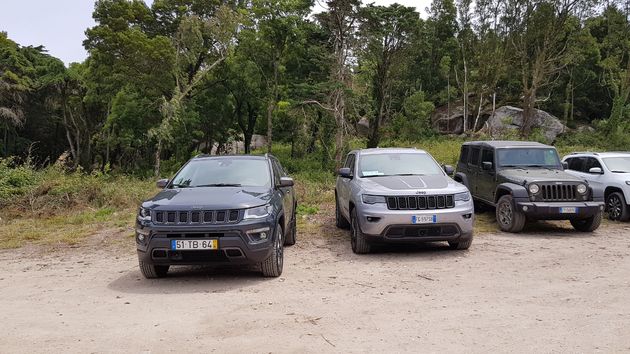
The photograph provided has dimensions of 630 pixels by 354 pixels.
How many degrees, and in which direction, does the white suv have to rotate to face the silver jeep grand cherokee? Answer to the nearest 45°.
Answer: approximately 90° to its right

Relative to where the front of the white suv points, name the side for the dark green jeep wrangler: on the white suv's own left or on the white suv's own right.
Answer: on the white suv's own right

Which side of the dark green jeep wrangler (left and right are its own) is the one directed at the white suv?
left

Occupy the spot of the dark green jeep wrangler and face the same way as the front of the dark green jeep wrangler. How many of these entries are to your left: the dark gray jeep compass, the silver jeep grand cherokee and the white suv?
1

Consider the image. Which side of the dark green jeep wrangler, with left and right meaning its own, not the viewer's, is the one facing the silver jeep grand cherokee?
right

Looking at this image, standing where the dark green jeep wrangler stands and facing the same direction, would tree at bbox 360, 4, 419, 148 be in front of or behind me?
behind

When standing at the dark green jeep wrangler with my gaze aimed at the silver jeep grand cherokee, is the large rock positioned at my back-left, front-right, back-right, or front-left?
back-right

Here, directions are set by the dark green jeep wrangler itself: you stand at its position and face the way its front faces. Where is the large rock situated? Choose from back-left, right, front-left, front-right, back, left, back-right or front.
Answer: back-left

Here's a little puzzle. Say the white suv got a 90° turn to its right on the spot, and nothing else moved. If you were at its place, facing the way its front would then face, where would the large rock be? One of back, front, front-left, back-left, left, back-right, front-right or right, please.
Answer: back-right

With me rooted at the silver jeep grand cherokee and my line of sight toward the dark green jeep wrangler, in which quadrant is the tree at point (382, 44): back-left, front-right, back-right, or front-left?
front-left

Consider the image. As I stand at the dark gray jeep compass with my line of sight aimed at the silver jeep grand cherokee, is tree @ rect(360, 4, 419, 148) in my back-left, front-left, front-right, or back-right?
front-left

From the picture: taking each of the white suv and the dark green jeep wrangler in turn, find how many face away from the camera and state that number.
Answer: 0

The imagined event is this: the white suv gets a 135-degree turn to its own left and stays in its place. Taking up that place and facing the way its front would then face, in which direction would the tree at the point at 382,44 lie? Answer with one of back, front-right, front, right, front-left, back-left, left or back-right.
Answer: front-left

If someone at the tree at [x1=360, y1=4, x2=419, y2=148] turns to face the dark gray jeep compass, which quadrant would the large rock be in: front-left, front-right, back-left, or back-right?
back-left

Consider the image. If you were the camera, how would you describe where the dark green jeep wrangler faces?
facing the viewer and to the right of the viewer

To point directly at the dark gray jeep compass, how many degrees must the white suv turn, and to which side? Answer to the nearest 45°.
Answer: approximately 90° to its right
